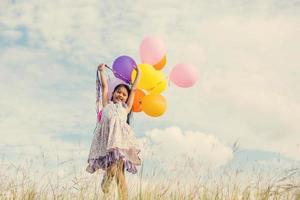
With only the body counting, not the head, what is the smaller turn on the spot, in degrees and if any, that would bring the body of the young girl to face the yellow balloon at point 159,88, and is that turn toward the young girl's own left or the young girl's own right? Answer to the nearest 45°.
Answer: approximately 135° to the young girl's own left

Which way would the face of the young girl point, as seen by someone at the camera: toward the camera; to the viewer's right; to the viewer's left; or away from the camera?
toward the camera

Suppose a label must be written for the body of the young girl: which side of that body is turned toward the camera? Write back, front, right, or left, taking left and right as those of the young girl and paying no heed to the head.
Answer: front
